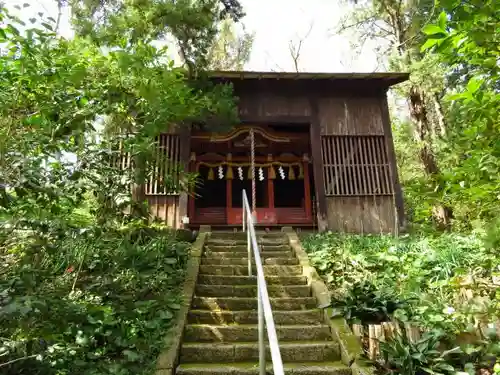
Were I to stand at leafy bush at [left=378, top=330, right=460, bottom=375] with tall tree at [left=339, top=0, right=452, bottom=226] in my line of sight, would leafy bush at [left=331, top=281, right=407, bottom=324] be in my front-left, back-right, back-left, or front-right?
front-left

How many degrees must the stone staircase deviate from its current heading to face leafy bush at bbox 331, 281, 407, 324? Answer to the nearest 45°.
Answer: approximately 90° to its left

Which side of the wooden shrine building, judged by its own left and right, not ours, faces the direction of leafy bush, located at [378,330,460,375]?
front

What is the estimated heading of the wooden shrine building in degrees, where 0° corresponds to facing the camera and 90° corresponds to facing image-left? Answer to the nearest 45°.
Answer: approximately 0°

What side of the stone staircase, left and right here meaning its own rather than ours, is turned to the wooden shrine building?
back

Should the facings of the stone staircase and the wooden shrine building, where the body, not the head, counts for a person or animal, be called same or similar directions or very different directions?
same or similar directions

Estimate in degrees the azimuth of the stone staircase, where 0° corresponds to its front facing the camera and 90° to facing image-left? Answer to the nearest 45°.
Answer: approximately 0°

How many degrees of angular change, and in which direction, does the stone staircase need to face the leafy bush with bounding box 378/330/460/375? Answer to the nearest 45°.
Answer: approximately 45° to its left

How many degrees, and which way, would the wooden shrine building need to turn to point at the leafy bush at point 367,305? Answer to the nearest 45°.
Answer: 0° — it already faces it

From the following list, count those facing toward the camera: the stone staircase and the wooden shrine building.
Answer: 2
